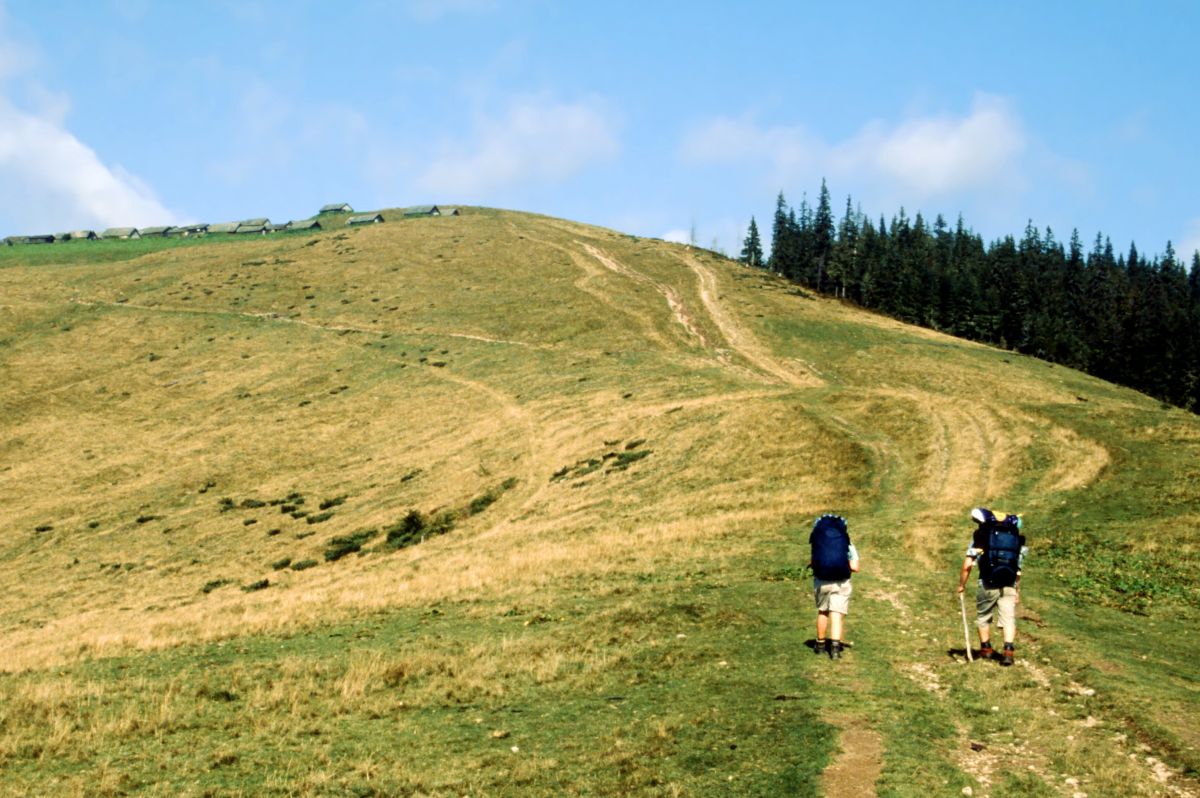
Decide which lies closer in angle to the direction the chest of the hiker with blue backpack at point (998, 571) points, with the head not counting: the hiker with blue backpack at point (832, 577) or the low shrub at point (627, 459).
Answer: the low shrub

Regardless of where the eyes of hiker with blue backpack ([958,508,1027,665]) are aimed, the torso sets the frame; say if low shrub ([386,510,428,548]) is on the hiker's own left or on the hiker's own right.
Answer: on the hiker's own left

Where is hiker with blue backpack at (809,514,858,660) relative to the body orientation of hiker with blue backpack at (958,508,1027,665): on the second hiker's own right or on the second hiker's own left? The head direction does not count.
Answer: on the second hiker's own left

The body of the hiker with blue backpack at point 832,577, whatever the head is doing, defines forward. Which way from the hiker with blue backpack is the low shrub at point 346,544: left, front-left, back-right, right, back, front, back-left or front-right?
front-left

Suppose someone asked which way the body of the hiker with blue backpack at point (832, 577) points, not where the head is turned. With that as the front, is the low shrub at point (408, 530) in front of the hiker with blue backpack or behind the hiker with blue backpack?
in front

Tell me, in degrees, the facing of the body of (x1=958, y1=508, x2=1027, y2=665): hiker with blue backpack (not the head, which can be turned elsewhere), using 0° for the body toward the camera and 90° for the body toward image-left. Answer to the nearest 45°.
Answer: approximately 180°

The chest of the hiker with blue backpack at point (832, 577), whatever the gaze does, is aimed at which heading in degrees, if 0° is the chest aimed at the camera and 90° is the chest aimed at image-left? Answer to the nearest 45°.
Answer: approximately 180°

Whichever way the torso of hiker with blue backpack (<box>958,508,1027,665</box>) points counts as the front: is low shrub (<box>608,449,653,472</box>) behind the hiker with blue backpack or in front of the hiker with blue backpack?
in front

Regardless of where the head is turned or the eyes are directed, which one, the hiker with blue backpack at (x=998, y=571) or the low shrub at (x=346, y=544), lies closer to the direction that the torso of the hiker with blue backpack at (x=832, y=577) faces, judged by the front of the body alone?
the low shrub

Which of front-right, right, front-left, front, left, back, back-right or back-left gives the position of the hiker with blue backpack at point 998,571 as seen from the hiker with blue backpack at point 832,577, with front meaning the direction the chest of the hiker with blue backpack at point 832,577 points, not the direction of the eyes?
right

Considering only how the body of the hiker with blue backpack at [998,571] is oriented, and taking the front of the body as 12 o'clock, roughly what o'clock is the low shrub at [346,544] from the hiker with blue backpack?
The low shrub is roughly at 10 o'clock from the hiker with blue backpack.
